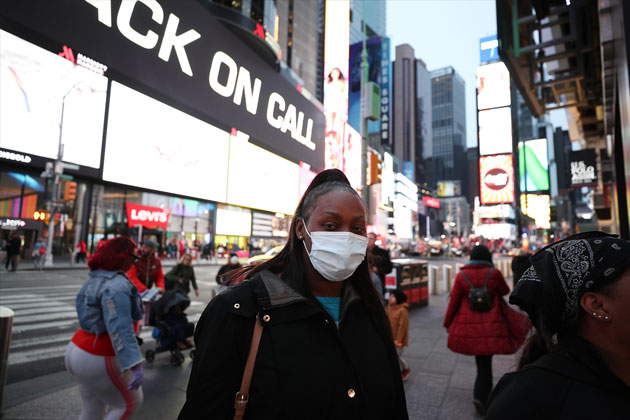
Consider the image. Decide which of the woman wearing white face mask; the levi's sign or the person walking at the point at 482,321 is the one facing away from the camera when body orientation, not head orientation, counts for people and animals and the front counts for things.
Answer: the person walking

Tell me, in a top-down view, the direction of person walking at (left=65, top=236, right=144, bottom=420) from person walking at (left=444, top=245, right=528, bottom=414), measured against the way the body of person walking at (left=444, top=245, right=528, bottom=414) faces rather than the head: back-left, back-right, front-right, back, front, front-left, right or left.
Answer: back-left

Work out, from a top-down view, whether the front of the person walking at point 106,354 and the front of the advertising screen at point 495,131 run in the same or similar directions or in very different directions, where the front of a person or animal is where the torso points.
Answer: very different directions

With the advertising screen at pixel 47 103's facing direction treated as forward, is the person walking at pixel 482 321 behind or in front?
in front

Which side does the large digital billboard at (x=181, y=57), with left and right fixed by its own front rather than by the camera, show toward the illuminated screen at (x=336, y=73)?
left

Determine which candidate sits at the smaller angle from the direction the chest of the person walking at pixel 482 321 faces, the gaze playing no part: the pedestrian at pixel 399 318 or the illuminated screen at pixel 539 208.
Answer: the illuminated screen

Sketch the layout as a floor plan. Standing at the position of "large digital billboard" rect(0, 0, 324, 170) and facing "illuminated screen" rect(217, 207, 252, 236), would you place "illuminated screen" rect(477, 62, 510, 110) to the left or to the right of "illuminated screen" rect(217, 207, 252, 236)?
right

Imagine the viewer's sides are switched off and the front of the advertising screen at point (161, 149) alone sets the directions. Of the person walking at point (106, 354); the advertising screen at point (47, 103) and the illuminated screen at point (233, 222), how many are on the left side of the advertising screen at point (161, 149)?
1

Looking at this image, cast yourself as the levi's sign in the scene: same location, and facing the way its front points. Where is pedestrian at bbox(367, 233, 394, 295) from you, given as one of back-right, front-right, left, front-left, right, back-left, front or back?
front-right
